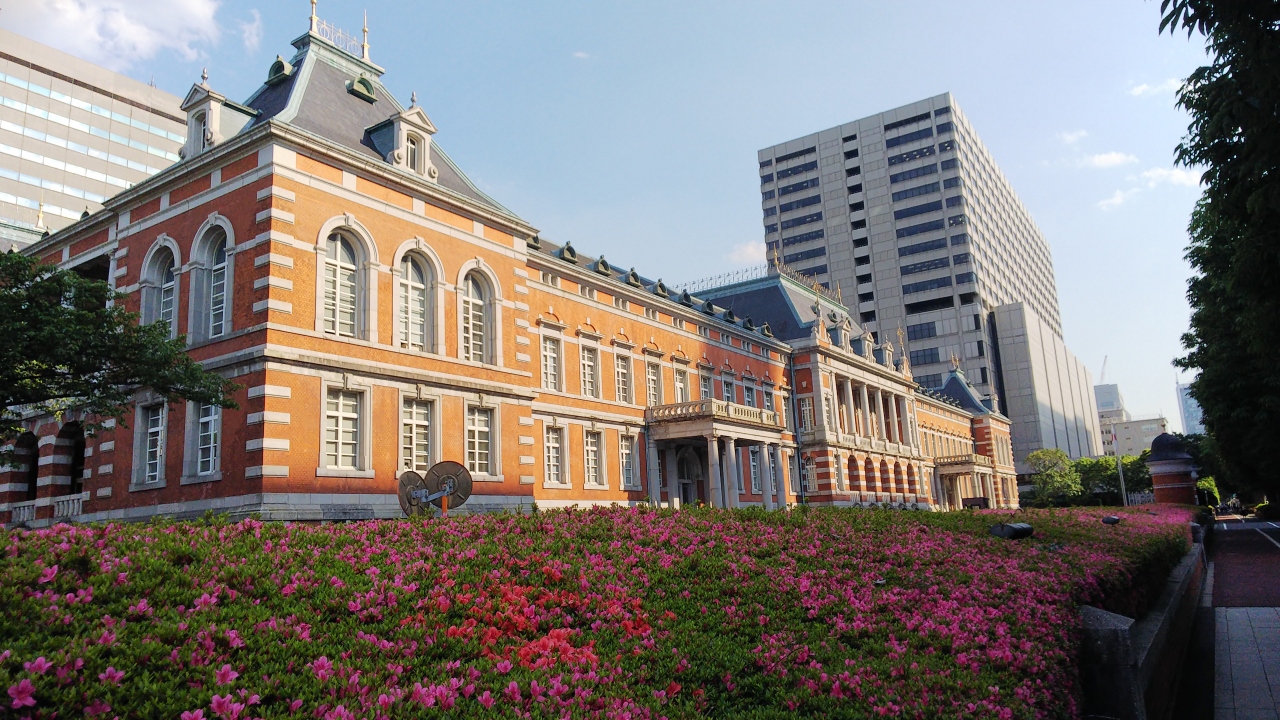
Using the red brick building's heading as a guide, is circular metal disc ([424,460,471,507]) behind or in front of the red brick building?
in front

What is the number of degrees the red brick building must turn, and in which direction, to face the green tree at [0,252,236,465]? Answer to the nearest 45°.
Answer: approximately 90° to its right

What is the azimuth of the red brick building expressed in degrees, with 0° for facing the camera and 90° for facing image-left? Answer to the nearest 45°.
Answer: approximately 315°

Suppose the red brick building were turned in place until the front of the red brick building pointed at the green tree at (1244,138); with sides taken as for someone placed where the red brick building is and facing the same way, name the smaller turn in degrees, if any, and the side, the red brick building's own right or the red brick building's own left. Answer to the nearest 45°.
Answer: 0° — it already faces it

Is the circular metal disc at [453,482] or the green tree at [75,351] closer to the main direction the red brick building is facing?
the circular metal disc
